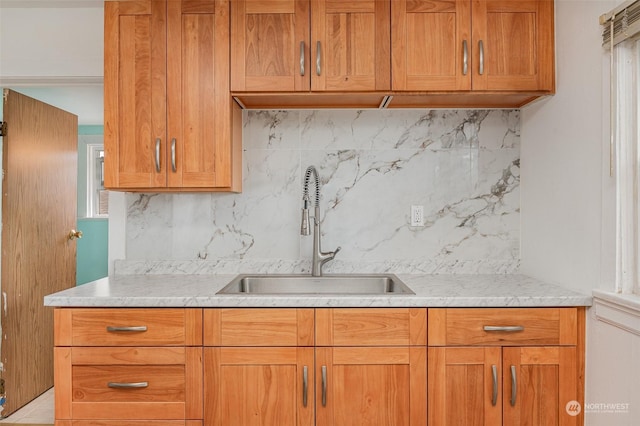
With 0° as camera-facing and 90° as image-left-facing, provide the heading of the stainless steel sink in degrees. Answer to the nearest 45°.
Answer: approximately 0°

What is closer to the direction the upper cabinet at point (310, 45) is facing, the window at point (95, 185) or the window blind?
the window blind

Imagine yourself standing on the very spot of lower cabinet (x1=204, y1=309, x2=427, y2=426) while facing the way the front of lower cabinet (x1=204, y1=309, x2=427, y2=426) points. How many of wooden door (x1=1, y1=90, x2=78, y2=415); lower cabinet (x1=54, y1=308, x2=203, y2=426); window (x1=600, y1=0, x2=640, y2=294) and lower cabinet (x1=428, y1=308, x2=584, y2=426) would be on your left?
2

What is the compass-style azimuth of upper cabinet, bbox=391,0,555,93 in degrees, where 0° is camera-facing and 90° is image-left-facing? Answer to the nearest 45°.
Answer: approximately 0°

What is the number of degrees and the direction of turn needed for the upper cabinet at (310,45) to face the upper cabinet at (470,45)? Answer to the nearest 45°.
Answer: approximately 90° to its left
